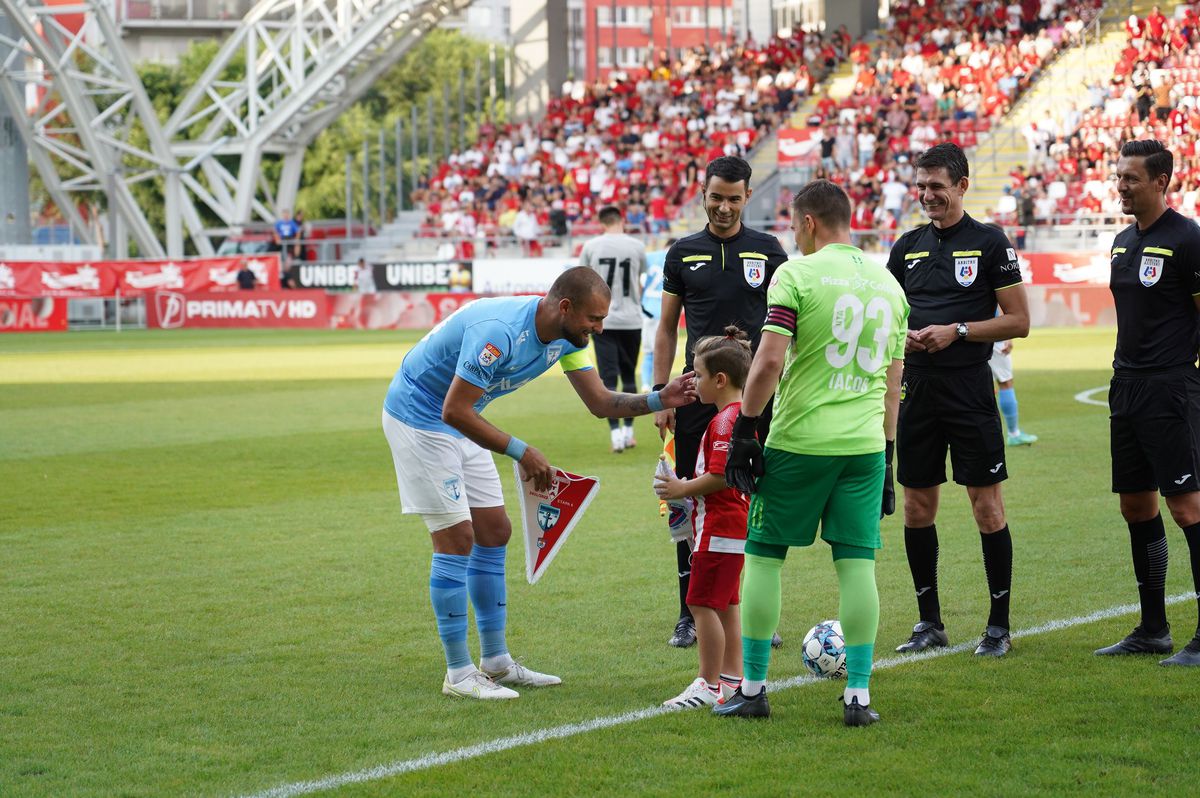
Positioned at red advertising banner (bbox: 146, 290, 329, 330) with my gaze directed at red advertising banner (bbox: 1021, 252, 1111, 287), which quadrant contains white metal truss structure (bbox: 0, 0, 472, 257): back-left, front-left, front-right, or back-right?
back-left

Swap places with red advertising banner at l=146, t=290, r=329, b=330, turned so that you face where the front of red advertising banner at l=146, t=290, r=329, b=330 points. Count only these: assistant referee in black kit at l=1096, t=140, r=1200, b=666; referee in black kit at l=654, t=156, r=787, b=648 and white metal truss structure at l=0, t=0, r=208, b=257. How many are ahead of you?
2

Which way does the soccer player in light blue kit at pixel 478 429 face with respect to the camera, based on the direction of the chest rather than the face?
to the viewer's right

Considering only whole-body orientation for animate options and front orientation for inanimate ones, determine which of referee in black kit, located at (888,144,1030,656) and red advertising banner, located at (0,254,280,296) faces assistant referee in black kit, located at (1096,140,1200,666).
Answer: the red advertising banner

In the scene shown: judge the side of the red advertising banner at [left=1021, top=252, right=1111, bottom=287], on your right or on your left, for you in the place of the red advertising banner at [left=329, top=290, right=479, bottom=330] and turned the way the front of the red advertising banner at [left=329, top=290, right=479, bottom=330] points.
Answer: on your left

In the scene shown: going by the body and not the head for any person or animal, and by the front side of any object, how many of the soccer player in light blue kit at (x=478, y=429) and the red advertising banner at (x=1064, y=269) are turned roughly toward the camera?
1

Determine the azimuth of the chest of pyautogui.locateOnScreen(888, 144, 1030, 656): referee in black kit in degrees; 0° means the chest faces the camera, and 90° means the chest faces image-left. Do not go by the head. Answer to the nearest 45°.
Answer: approximately 45°
